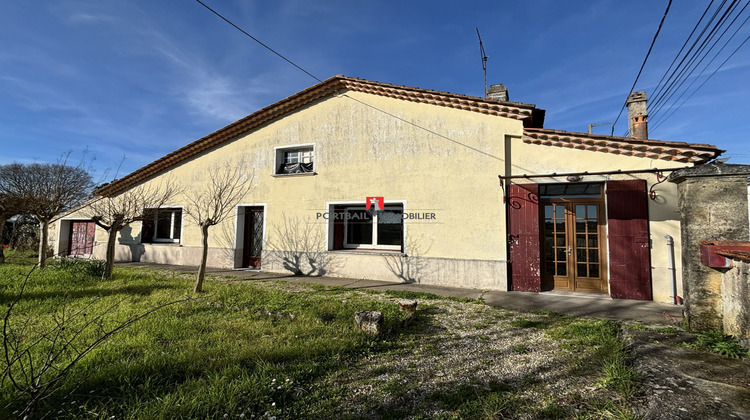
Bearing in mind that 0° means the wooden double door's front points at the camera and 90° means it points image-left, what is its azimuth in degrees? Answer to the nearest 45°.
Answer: approximately 0°

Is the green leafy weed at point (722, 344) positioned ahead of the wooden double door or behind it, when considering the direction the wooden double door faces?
ahead

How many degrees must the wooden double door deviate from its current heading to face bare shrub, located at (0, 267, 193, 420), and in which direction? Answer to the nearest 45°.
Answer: approximately 45° to its right

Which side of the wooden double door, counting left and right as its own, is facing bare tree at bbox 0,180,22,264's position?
right

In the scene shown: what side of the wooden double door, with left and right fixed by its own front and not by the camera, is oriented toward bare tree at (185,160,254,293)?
right
